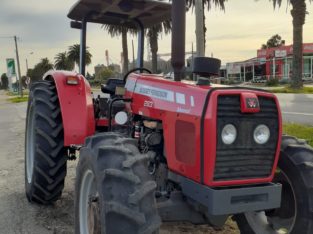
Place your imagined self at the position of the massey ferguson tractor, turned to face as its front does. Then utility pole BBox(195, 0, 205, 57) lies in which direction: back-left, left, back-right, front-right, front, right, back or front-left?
back-left

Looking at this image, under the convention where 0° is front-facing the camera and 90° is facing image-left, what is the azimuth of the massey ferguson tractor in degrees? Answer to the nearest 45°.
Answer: approximately 315°
